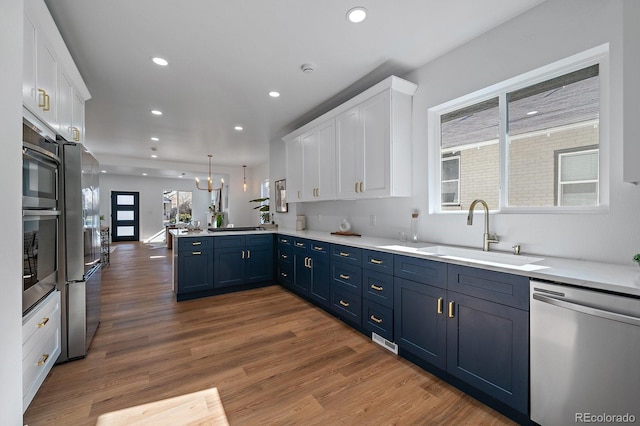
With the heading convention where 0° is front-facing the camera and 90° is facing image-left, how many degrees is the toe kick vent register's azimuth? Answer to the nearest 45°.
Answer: approximately 45°

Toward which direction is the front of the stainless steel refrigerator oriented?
to the viewer's right

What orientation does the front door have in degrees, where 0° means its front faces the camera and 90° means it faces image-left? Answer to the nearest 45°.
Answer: approximately 0°

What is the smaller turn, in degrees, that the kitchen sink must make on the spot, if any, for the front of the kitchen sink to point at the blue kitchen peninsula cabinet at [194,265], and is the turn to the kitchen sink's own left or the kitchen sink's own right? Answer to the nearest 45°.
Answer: approximately 45° to the kitchen sink's own right

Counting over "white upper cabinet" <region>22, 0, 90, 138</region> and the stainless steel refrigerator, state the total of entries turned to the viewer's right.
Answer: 2

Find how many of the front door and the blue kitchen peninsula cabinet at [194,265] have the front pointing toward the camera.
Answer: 2

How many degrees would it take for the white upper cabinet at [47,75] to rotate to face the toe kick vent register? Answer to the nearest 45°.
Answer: approximately 45° to its right

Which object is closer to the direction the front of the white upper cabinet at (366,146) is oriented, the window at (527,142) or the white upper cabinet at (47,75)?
the white upper cabinet
